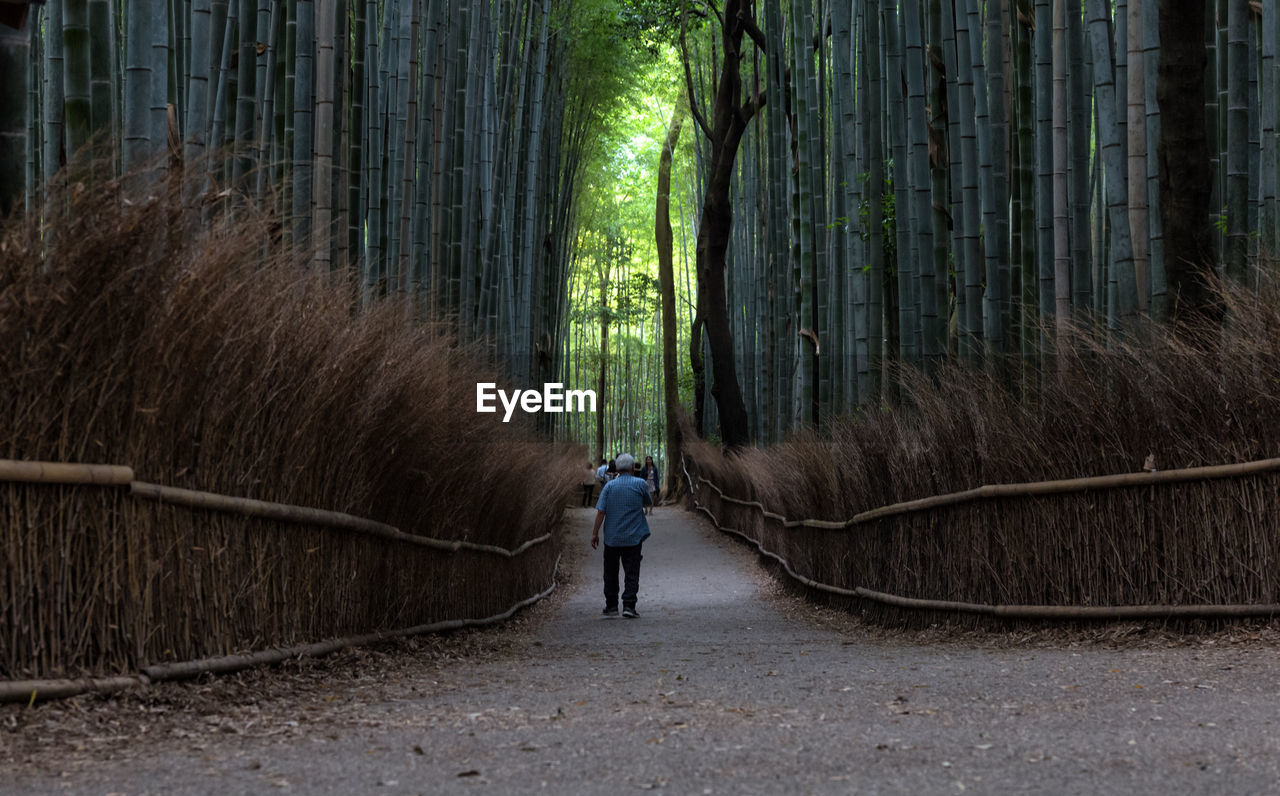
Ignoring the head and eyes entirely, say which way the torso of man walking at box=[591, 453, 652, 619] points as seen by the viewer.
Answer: away from the camera

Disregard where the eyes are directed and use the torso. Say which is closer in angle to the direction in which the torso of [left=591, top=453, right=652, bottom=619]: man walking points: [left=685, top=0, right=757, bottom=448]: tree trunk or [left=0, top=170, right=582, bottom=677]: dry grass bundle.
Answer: the tree trunk

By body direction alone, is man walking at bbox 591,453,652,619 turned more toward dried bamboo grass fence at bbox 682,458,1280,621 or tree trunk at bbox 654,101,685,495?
the tree trunk

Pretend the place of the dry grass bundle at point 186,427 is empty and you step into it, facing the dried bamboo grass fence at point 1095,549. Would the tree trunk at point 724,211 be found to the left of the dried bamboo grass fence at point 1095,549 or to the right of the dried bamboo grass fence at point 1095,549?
left

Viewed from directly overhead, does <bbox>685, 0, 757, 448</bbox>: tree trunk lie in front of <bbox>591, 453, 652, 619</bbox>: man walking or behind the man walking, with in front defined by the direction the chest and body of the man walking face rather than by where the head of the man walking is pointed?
in front

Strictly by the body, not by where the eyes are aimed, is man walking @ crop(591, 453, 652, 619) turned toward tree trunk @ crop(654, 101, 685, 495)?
yes

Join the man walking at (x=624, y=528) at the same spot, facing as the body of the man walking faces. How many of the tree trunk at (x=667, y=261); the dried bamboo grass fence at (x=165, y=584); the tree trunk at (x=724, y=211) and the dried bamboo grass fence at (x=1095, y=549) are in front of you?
2
